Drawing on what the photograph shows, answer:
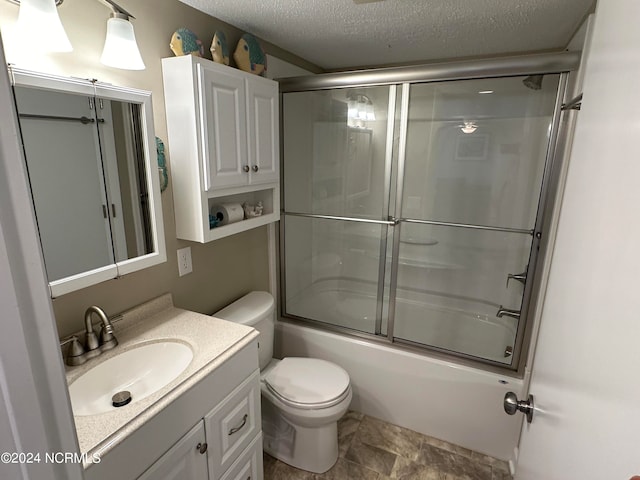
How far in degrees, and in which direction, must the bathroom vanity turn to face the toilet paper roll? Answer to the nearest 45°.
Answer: approximately 90° to its left

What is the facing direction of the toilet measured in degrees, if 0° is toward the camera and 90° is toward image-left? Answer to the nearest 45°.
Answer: approximately 315°

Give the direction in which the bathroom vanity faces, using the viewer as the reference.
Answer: facing the viewer and to the right of the viewer

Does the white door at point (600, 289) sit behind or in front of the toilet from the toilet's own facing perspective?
in front

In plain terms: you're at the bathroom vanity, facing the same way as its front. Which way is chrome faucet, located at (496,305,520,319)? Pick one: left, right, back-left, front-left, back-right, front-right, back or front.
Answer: front-left

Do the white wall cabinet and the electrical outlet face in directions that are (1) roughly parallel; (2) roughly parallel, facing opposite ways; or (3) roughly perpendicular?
roughly parallel

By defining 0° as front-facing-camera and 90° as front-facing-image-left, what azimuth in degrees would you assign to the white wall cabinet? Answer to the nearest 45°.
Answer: approximately 315°

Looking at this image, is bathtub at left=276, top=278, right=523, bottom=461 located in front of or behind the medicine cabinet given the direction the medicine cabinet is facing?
in front

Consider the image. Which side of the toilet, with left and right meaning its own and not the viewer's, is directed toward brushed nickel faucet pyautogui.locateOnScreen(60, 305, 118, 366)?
right

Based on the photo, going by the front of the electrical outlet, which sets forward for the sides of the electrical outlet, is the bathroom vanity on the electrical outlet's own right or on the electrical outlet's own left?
on the electrical outlet's own right
